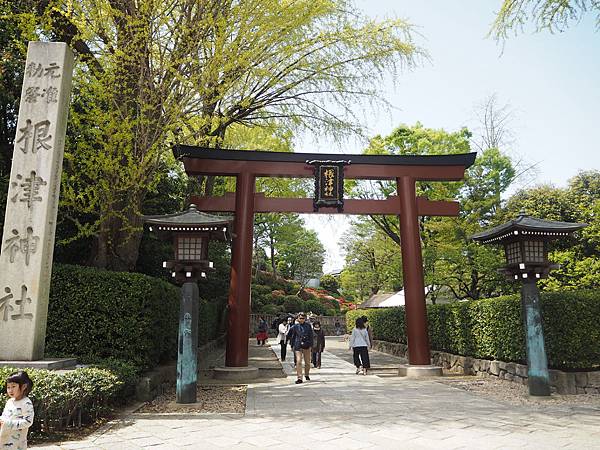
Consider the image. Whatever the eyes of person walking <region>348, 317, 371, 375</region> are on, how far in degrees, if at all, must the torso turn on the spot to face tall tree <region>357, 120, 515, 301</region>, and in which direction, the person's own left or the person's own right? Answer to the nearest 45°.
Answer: approximately 45° to the person's own right

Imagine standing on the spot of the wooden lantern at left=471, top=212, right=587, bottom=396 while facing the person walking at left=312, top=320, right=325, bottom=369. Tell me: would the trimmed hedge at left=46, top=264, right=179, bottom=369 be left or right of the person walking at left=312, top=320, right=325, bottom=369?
left

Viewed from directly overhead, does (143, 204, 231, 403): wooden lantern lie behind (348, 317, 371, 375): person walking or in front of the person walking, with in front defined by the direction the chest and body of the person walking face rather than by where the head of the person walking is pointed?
behind

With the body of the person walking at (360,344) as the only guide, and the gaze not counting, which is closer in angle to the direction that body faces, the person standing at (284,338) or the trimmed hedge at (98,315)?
the person standing

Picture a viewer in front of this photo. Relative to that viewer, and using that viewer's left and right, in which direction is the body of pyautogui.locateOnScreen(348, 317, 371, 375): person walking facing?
facing away from the viewer

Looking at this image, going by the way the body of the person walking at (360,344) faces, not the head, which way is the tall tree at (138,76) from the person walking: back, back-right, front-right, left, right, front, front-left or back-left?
back-left

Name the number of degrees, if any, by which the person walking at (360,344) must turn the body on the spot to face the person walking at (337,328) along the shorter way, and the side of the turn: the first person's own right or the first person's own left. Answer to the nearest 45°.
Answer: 0° — they already face them

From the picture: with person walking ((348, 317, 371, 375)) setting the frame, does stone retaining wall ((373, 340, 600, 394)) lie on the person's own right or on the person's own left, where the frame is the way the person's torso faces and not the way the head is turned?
on the person's own right

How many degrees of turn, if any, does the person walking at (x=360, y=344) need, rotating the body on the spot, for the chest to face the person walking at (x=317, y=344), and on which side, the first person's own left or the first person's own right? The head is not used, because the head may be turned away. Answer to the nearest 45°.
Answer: approximately 45° to the first person's own left
